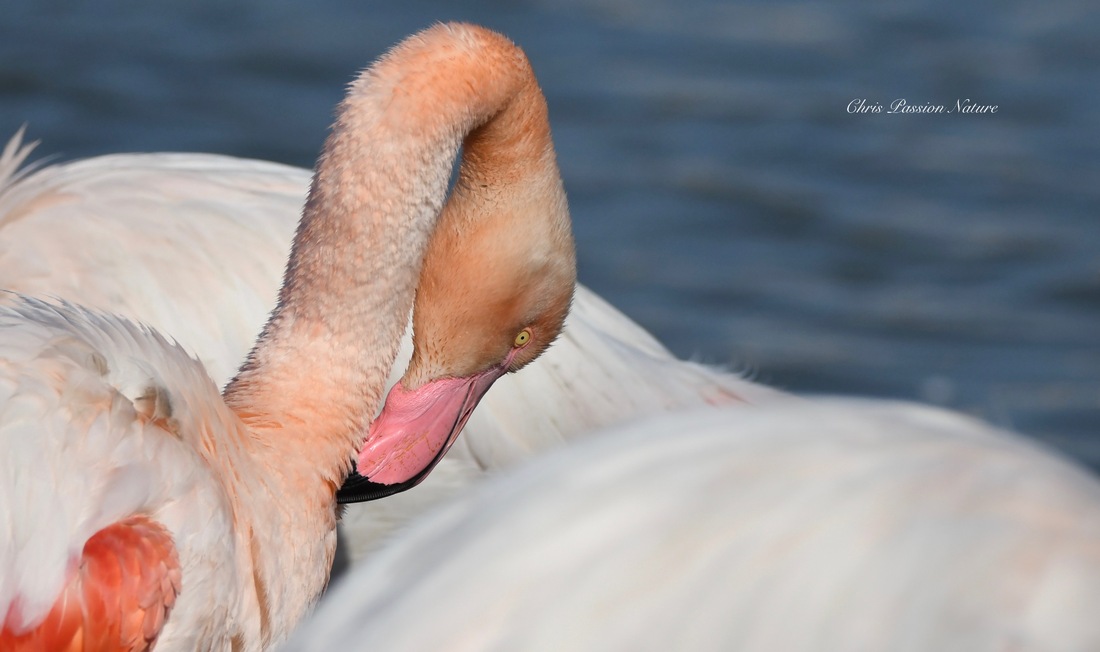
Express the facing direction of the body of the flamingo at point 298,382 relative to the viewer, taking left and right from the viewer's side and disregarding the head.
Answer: facing to the right of the viewer

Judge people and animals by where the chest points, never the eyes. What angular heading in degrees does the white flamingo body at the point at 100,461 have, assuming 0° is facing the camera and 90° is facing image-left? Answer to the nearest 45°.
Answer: approximately 270°
